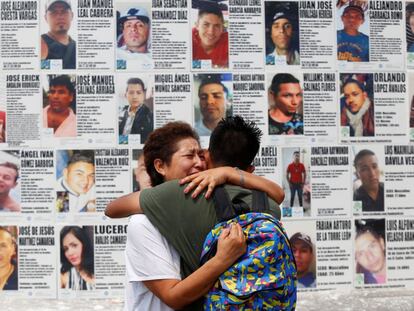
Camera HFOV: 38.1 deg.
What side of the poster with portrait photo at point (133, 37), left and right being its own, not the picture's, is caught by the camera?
front

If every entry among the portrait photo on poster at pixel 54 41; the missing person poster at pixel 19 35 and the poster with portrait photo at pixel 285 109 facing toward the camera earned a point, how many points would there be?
3

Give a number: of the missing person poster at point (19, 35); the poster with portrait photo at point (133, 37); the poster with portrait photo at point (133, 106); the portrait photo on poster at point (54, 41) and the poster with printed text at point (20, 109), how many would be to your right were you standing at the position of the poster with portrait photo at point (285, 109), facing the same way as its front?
5

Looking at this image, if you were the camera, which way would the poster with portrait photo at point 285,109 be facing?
facing the viewer

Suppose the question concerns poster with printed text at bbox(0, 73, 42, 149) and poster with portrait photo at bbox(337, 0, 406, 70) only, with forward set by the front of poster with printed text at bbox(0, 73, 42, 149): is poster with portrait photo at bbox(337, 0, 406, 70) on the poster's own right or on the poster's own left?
on the poster's own left

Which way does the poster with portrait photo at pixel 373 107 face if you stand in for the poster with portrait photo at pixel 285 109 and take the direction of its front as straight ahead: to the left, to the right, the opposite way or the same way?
the same way

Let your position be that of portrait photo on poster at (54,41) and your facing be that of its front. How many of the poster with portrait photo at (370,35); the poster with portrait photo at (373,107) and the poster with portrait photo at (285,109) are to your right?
0

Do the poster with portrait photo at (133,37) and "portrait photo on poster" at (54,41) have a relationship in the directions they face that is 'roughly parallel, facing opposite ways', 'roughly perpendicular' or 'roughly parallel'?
roughly parallel

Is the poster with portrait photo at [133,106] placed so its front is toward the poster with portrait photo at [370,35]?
no

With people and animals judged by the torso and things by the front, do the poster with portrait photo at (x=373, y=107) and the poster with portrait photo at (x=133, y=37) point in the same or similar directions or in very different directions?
same or similar directions

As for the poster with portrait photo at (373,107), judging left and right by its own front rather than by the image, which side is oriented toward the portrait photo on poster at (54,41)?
right
